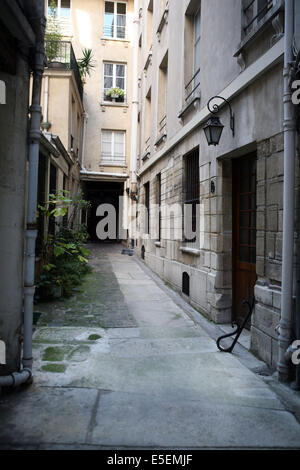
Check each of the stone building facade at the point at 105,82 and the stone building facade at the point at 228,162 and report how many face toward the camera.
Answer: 1

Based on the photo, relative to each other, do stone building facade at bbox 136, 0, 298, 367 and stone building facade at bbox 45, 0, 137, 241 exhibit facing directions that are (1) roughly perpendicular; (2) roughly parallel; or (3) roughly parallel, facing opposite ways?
roughly perpendicular

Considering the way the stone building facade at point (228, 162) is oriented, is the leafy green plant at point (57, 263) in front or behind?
in front

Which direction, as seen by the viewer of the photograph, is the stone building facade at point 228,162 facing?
facing to the left of the viewer

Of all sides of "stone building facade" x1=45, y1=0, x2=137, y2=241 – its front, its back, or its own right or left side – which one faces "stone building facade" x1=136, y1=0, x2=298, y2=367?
front
